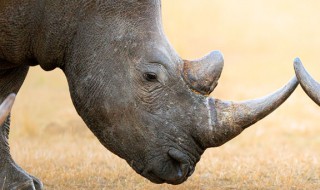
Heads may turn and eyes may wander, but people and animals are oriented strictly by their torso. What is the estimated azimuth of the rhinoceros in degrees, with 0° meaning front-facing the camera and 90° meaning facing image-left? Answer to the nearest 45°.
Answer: approximately 270°
